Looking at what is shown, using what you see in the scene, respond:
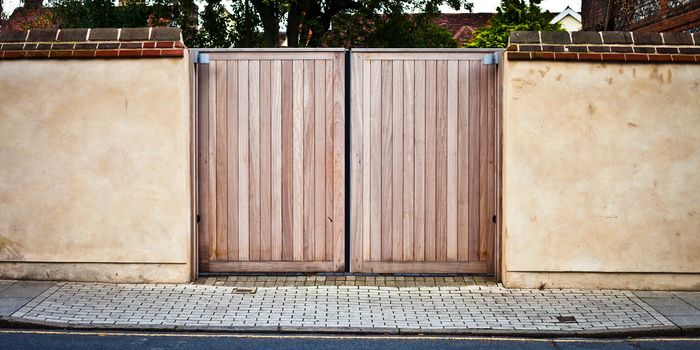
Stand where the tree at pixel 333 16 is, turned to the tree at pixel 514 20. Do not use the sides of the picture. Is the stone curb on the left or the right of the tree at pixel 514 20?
right

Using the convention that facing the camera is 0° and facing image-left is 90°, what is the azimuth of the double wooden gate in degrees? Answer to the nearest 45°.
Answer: approximately 0°

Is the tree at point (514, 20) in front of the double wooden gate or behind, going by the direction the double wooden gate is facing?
behind

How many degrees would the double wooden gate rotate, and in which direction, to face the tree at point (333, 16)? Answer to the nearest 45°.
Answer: approximately 180°
